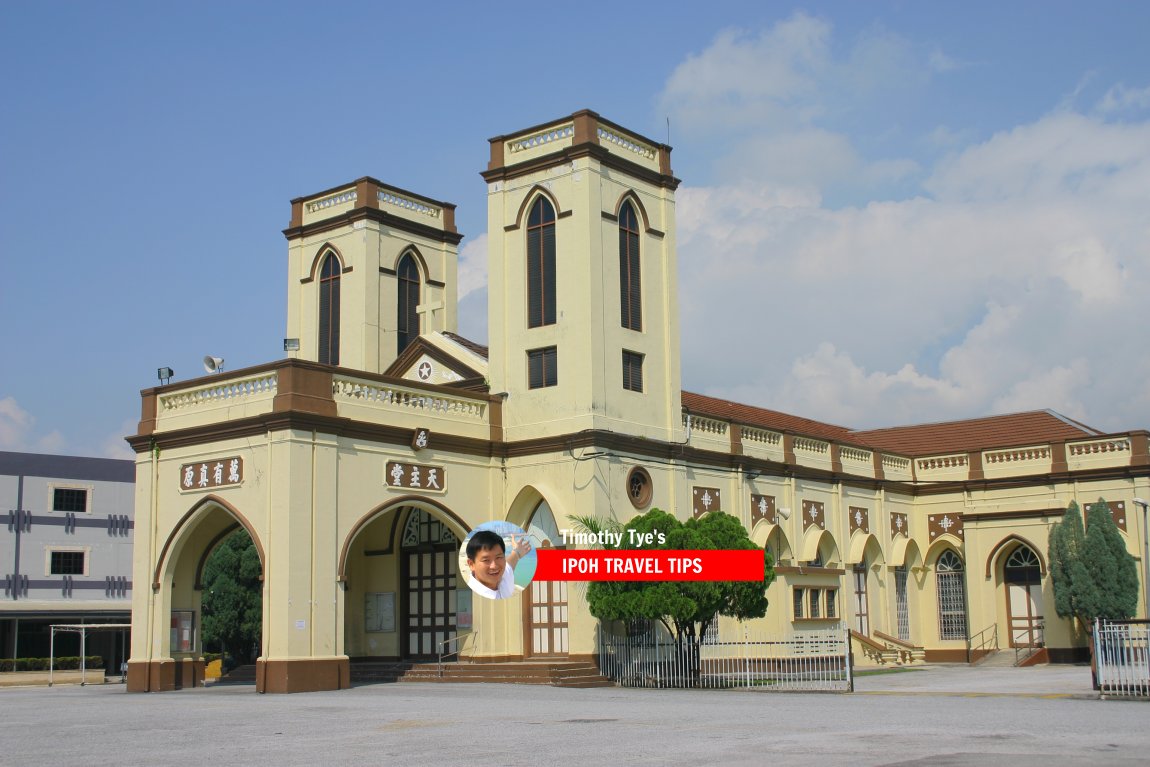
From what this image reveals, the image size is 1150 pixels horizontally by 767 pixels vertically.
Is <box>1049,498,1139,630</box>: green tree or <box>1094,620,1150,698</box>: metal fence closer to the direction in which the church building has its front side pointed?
the metal fence

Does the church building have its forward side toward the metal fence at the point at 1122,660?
no

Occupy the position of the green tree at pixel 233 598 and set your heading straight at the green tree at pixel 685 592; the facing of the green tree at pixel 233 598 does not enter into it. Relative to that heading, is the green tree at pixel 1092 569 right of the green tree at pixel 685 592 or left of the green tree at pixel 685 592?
left

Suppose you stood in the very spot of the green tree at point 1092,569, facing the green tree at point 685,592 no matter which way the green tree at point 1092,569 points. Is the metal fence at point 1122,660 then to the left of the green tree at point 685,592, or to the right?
left

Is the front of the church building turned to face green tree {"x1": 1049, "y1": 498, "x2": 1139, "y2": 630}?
no
